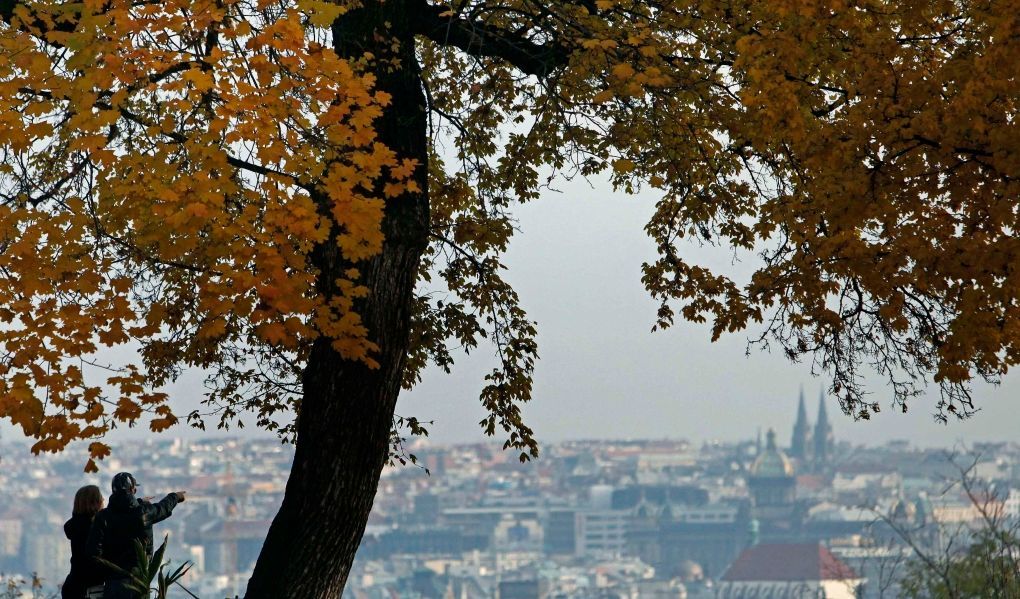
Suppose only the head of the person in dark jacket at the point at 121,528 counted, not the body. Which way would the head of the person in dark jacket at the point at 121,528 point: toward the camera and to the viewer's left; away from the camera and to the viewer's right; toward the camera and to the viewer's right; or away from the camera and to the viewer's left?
away from the camera and to the viewer's right

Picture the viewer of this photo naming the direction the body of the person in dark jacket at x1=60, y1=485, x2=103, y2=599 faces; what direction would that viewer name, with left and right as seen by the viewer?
facing away from the viewer and to the right of the viewer

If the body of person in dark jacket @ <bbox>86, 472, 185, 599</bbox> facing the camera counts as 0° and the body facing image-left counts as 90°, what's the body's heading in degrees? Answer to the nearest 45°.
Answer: approximately 225°
